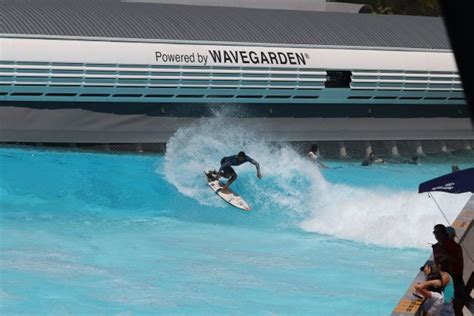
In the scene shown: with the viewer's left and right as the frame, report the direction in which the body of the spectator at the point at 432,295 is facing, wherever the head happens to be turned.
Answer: facing away from the viewer and to the left of the viewer

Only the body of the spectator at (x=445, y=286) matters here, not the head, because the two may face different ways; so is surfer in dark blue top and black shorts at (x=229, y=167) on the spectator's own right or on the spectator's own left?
on the spectator's own right

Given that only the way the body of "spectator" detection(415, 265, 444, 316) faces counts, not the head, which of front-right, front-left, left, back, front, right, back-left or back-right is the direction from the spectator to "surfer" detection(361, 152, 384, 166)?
front-right

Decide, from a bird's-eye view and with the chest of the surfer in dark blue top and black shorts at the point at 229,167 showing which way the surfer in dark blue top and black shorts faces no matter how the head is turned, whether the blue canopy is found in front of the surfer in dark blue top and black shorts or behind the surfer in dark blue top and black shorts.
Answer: in front

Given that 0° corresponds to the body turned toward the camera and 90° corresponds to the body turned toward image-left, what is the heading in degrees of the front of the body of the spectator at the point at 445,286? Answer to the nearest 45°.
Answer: approximately 90°

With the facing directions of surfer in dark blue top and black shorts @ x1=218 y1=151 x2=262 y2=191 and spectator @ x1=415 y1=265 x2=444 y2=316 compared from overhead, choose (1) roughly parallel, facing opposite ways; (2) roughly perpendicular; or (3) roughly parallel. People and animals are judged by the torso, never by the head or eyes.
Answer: roughly parallel, facing opposite ways

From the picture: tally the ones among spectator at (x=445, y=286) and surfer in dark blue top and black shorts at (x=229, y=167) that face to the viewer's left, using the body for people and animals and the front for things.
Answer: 1

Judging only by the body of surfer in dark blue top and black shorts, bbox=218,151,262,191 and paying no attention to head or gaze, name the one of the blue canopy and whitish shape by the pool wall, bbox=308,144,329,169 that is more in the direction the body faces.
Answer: the blue canopy

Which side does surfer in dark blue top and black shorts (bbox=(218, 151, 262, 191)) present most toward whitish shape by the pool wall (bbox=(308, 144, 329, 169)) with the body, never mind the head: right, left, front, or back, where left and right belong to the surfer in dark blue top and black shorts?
left

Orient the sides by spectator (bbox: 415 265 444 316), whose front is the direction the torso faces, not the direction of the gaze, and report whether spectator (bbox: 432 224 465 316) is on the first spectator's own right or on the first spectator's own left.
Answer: on the first spectator's own right

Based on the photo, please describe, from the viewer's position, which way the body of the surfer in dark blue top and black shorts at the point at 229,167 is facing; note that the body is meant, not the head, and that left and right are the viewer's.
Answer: facing the viewer and to the right of the viewer
